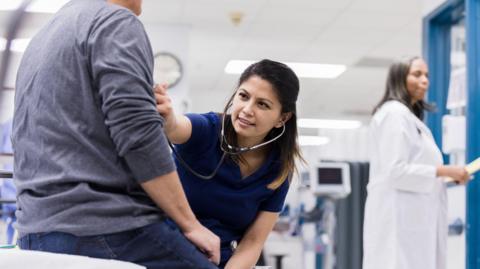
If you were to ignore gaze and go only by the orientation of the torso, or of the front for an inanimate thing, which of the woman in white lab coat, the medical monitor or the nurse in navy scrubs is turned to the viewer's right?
the woman in white lab coat

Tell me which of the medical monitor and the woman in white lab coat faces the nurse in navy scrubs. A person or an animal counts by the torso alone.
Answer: the medical monitor

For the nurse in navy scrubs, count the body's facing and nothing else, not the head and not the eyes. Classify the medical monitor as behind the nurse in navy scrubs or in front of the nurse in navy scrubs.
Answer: behind

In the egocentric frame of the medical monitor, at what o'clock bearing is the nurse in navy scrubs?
The nurse in navy scrubs is roughly at 12 o'clock from the medical monitor.

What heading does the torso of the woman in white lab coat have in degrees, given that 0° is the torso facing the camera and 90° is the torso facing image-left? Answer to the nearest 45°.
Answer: approximately 270°

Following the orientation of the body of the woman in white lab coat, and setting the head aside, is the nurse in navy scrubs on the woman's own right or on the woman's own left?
on the woman's own right

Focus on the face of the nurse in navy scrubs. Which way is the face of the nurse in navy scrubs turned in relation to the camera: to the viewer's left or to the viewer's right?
to the viewer's left

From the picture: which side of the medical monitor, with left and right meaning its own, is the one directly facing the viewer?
front

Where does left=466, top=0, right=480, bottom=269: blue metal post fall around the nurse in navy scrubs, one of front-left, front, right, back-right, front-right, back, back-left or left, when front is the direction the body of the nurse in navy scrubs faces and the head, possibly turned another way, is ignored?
back
